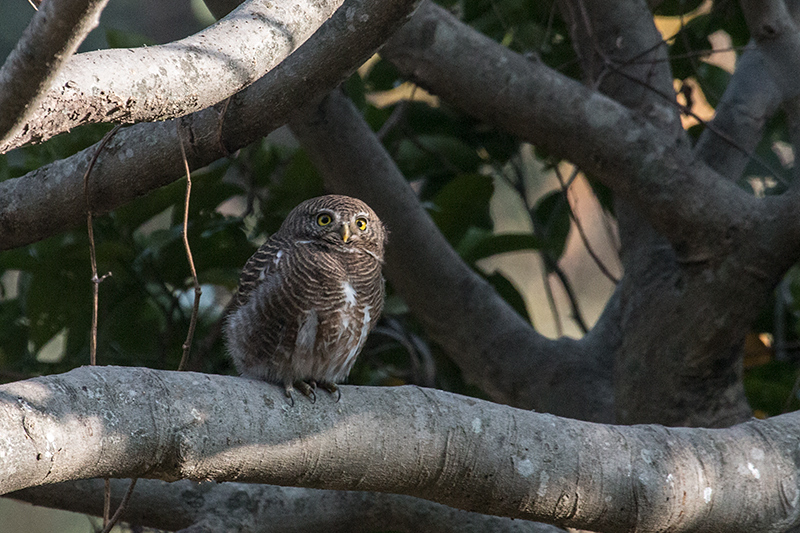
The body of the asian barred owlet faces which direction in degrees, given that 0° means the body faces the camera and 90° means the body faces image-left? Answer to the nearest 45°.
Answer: approximately 315°

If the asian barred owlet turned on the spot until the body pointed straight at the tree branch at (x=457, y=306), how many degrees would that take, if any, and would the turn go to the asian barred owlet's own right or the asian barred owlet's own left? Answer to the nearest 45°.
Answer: approximately 90° to the asian barred owlet's own left

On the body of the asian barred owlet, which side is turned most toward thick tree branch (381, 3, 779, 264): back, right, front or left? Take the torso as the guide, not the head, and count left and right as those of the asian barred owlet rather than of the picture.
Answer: left
